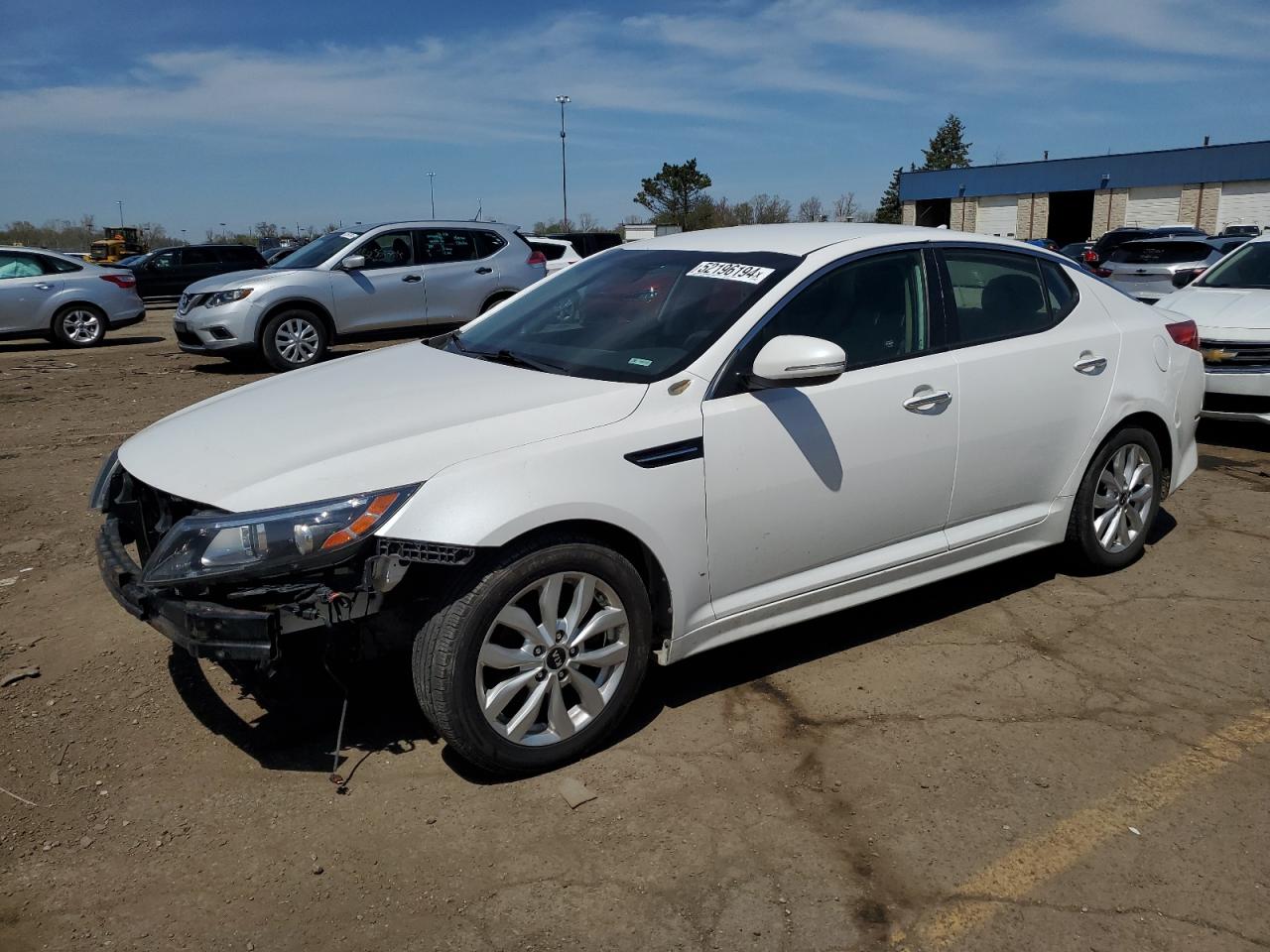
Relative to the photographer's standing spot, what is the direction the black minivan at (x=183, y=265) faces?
facing to the left of the viewer

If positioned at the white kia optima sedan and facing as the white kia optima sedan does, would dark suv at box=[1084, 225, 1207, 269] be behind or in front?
behind

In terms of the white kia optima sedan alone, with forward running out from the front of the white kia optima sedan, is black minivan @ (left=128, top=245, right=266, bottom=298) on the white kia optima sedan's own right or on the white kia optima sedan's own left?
on the white kia optima sedan's own right

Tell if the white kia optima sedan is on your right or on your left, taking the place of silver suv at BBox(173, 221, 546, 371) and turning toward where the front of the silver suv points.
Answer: on your left

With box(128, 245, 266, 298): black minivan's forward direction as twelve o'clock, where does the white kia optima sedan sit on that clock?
The white kia optima sedan is roughly at 9 o'clock from the black minivan.
